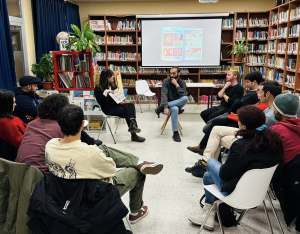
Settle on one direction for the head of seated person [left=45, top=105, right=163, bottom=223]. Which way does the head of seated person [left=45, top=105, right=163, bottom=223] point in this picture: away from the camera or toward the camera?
away from the camera

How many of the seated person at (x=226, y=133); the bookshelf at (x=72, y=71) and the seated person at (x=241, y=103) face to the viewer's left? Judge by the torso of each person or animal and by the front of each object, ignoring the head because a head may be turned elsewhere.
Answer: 2

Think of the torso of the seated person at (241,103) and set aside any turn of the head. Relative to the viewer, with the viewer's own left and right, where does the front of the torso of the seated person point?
facing to the left of the viewer

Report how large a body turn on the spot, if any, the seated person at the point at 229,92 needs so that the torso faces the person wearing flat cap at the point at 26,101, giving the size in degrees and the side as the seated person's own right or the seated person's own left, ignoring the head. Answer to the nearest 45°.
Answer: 0° — they already face them

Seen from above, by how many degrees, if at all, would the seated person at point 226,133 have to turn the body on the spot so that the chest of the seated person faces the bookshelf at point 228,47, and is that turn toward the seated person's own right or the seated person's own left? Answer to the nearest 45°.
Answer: approximately 90° to the seated person's own right

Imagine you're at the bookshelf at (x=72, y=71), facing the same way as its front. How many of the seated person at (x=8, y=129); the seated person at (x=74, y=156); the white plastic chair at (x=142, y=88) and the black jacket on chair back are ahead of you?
3

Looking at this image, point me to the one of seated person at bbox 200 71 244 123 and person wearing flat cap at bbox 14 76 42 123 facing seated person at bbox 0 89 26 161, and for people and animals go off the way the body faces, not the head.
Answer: seated person at bbox 200 71 244 123

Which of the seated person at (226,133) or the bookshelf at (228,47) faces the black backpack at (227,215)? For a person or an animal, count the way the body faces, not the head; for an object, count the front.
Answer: the bookshelf

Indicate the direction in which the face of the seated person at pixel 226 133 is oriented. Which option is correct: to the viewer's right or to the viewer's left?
to the viewer's left

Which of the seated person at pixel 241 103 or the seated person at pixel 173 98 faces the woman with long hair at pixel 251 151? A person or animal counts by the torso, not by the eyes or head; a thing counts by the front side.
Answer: the seated person at pixel 173 98

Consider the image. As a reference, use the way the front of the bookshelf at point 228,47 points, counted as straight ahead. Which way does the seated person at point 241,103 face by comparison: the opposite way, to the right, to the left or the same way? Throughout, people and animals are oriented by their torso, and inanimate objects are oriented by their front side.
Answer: to the right

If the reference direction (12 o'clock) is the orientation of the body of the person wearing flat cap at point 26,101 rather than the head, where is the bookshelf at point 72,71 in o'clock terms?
The bookshelf is roughly at 10 o'clock from the person wearing flat cap.
